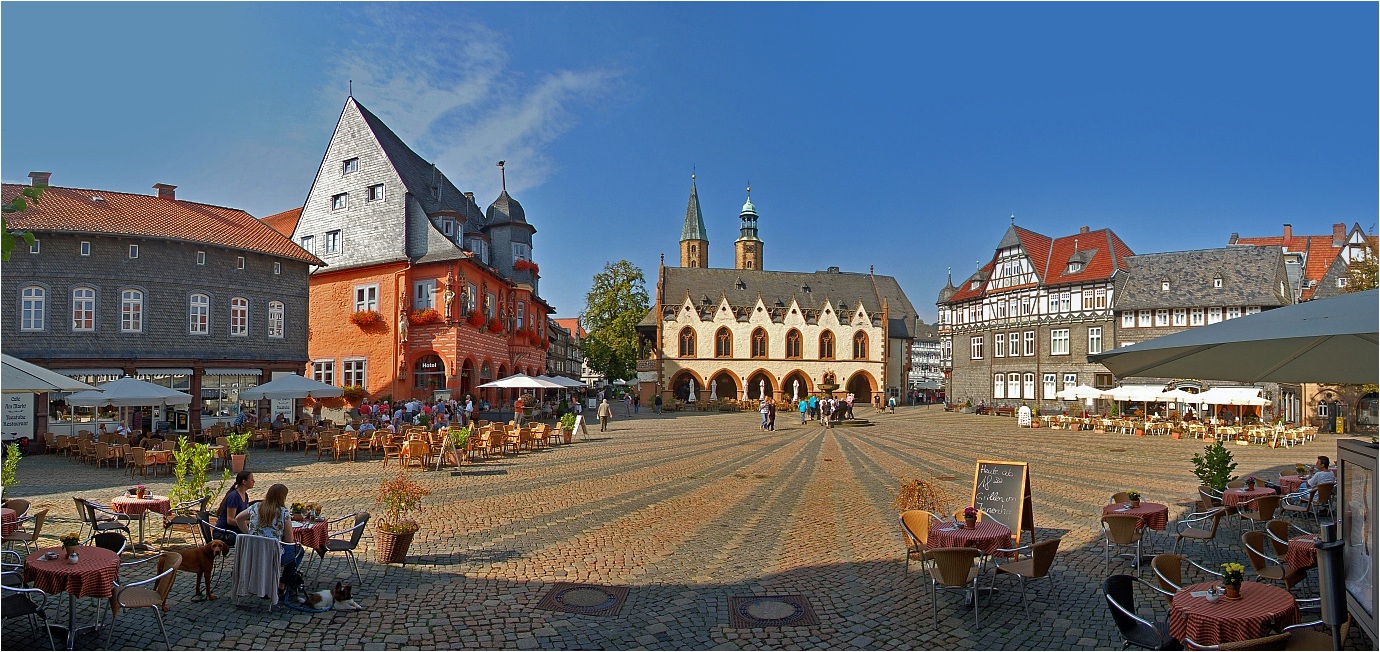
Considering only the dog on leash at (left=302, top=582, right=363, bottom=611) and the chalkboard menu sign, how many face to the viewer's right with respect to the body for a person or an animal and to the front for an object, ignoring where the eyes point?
1

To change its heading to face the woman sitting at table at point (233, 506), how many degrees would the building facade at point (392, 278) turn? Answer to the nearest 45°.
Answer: approximately 45° to its right

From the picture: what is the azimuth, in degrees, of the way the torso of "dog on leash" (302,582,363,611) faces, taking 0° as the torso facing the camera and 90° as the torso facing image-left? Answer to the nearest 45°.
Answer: approximately 270°

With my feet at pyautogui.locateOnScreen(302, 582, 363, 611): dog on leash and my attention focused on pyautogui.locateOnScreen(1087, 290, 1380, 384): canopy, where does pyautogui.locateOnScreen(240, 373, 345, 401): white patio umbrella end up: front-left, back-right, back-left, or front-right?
back-left

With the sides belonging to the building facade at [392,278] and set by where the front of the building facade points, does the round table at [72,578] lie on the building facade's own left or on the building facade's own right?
on the building facade's own right

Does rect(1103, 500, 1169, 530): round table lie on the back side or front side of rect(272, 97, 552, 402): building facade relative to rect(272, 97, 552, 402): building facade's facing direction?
on the front side

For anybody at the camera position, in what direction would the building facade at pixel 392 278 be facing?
facing the viewer and to the right of the viewer

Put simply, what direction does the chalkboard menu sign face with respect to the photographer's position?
facing the viewer and to the left of the viewer

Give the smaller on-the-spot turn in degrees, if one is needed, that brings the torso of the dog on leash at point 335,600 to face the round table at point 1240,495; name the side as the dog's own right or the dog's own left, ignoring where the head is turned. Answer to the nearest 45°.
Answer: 0° — it already faces it

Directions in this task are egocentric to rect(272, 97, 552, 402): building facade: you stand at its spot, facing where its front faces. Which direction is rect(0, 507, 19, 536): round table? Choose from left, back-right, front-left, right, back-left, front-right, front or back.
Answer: front-right

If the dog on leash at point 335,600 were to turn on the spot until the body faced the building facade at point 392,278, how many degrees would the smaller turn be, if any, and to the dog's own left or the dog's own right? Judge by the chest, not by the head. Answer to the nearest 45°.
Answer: approximately 90° to the dog's own left

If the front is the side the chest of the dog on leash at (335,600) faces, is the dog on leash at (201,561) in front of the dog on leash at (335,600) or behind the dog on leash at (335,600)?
behind
